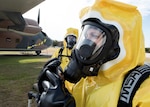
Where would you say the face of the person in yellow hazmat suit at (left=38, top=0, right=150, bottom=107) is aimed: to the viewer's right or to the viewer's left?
to the viewer's left

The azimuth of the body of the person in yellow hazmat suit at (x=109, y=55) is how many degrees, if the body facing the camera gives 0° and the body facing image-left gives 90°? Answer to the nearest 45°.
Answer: approximately 45°
